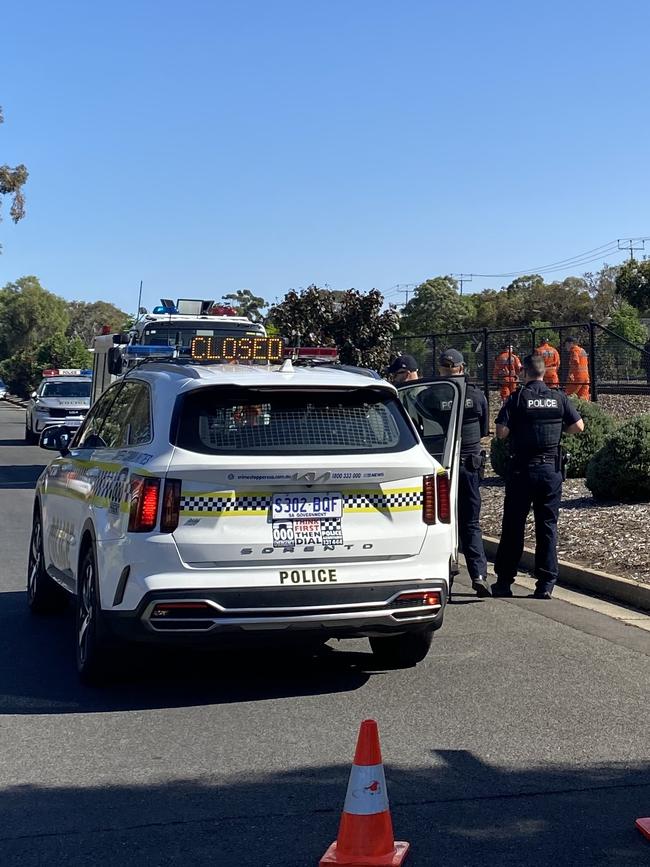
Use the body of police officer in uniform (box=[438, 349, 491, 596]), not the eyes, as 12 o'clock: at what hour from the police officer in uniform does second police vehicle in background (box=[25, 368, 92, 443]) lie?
The second police vehicle in background is roughly at 11 o'clock from the police officer in uniform.

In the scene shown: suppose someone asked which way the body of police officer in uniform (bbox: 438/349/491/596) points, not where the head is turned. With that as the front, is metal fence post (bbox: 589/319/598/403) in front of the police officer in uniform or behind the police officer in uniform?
in front

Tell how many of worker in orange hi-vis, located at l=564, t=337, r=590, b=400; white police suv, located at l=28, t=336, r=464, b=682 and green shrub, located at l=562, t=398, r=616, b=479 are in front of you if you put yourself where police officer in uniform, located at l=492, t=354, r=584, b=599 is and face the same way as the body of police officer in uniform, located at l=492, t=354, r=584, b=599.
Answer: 2

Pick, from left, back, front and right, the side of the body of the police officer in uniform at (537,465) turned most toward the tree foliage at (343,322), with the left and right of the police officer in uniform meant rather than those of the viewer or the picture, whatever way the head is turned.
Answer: front

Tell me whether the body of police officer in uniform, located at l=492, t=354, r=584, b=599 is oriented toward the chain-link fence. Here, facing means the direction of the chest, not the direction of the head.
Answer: yes

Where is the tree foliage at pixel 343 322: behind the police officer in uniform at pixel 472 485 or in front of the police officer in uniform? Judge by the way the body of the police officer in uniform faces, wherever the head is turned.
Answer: in front

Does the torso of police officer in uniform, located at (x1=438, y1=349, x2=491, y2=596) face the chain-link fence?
yes

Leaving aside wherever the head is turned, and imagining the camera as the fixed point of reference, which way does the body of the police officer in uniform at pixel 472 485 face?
away from the camera

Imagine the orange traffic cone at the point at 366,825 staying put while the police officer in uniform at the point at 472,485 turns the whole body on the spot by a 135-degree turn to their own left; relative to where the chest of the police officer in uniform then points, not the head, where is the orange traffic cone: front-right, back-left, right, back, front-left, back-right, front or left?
front-left

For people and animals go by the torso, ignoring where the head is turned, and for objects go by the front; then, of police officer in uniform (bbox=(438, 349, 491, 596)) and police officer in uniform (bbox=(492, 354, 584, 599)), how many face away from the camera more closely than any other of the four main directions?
2

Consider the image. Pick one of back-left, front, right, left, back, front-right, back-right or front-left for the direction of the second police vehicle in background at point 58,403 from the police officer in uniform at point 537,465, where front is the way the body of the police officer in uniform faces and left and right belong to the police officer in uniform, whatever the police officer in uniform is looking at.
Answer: front-left

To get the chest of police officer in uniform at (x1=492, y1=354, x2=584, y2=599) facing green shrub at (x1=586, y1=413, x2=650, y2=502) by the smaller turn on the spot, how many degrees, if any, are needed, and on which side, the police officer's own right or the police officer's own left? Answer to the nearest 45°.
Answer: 0° — they already face it

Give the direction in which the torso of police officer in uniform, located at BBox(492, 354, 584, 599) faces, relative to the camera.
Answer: away from the camera

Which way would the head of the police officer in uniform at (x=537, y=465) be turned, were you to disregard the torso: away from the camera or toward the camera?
away from the camera
